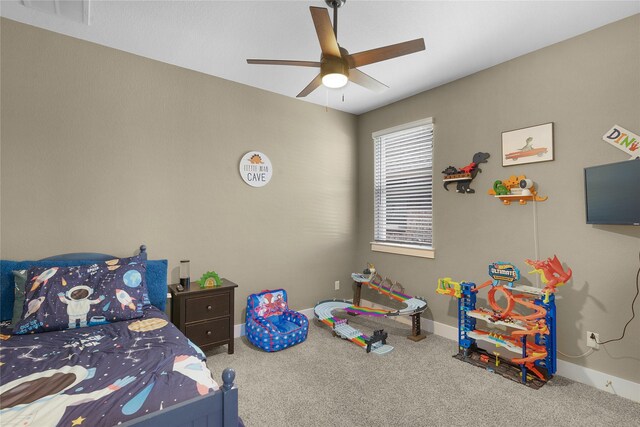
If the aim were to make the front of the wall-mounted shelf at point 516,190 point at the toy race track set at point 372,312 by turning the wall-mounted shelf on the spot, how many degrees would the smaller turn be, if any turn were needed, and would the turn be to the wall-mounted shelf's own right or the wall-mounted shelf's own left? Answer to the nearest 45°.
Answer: approximately 90° to the wall-mounted shelf's own right

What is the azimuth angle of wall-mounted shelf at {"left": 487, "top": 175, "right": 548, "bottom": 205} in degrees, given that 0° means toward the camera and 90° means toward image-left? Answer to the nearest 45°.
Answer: approximately 0°

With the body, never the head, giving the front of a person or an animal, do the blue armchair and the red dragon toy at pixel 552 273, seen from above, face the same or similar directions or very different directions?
very different directions

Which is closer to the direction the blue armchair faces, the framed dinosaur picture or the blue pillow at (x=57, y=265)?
the framed dinosaur picture

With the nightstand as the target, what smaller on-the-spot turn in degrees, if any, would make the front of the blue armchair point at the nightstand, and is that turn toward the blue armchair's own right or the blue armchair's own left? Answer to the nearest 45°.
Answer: approximately 90° to the blue armchair's own right

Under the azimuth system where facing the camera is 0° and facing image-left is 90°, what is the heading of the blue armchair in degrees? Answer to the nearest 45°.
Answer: approximately 315°

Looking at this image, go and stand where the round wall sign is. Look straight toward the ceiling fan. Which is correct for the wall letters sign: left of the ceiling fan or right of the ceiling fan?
left

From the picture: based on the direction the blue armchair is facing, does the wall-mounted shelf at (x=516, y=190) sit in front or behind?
in front

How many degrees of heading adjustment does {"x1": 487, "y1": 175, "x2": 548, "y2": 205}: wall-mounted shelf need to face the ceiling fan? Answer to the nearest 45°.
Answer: approximately 45° to its right

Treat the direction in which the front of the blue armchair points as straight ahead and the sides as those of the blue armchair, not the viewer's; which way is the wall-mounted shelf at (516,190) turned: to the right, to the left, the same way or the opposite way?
to the right

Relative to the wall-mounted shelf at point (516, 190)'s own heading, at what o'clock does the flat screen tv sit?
The flat screen tv is roughly at 10 o'clock from the wall-mounted shelf.

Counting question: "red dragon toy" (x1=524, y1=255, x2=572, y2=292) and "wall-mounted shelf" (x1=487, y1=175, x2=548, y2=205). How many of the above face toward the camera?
1
